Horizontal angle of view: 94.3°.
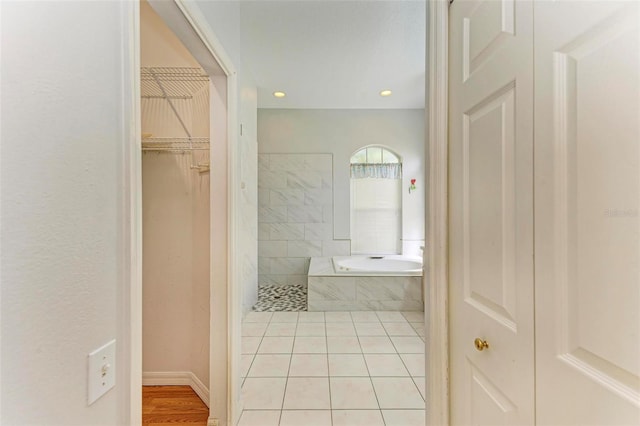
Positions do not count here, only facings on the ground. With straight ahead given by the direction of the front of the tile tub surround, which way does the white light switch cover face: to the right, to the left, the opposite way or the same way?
to the left

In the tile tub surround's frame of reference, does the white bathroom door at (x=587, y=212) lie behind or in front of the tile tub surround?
in front

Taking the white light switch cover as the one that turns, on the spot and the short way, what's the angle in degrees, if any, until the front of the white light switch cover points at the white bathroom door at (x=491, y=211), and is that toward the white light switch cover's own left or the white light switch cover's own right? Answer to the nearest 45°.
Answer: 0° — it already faces it

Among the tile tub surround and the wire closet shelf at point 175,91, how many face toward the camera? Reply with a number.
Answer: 2

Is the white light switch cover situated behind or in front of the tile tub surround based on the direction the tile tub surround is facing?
in front

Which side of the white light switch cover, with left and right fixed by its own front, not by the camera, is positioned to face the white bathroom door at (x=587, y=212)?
front

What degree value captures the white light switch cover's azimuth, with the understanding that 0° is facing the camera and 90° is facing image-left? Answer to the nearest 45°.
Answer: approximately 315°

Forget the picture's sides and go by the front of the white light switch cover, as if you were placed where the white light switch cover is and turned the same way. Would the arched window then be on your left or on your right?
on your left

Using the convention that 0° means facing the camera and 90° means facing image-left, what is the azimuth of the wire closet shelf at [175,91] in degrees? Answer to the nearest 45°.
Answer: approximately 0°

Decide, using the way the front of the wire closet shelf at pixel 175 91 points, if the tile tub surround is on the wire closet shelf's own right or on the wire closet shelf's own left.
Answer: on the wire closet shelf's own left

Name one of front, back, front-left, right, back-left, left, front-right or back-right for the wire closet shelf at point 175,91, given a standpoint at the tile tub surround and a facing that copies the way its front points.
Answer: front-right

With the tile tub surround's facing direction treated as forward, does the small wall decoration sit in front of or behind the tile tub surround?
behind

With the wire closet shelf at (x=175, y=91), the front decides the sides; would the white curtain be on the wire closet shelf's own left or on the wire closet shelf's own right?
on the wire closet shelf's own left

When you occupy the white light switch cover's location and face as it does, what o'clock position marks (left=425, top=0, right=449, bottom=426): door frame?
The door frame is roughly at 11 o'clock from the white light switch cover.

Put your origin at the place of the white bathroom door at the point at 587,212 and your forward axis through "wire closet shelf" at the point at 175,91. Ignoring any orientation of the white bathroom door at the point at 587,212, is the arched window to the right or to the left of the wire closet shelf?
right

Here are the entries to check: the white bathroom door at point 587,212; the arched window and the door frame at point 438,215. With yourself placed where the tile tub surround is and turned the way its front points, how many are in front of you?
2

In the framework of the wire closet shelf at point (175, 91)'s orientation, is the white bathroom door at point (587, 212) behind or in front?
in front
